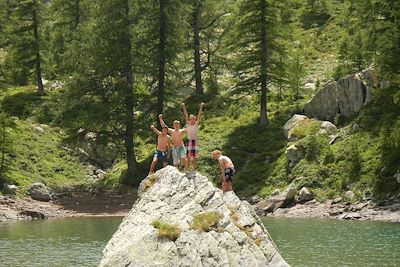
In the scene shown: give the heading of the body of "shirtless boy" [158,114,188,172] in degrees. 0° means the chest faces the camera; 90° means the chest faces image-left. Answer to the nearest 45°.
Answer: approximately 0°

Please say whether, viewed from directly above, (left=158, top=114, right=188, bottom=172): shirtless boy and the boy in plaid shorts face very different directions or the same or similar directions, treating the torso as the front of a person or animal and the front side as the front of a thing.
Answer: same or similar directions

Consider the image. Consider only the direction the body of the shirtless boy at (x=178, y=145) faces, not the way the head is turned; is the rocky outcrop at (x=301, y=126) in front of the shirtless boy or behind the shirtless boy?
behind

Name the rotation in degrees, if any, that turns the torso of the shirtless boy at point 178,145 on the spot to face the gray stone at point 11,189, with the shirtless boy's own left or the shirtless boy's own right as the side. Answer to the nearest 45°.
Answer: approximately 135° to the shirtless boy's own right

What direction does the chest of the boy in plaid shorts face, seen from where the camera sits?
toward the camera

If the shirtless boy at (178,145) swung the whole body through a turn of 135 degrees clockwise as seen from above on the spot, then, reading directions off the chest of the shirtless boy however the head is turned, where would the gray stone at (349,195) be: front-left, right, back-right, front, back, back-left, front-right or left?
right

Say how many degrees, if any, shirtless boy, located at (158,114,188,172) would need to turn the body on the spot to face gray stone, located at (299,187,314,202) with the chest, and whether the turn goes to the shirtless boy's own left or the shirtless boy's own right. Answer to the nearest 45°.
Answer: approximately 135° to the shirtless boy's own left

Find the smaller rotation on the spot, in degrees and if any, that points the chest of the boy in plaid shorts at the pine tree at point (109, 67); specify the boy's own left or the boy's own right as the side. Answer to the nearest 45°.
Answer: approximately 180°

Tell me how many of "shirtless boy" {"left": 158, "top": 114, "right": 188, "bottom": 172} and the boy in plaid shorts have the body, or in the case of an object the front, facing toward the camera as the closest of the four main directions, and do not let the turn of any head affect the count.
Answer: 2

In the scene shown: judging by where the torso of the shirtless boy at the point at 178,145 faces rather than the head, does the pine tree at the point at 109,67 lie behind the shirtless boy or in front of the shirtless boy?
behind

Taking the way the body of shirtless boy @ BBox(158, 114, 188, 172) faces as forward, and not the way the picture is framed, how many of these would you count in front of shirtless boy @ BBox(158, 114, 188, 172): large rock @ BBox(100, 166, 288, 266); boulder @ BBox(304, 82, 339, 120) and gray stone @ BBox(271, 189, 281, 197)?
1
